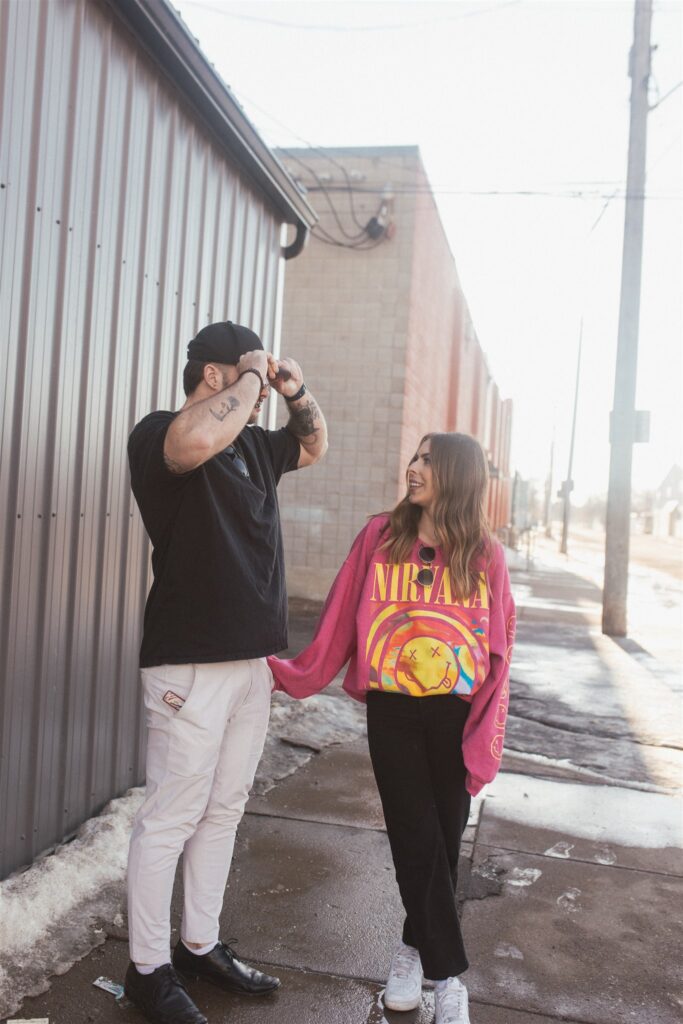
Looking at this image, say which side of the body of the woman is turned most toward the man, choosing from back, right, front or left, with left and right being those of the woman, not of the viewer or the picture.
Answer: right

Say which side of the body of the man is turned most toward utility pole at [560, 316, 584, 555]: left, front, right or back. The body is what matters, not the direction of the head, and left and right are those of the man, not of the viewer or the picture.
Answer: left

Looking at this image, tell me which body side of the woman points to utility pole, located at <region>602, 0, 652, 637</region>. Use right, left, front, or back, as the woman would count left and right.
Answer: back

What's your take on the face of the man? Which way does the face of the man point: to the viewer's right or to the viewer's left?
to the viewer's right

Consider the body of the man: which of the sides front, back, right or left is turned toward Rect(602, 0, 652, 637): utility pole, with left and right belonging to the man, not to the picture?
left

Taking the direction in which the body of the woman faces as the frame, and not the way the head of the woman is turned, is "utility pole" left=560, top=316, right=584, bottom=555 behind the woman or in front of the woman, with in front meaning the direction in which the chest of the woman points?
behind

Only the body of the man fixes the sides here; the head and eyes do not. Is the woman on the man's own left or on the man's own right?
on the man's own left

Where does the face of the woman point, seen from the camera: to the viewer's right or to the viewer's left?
to the viewer's left

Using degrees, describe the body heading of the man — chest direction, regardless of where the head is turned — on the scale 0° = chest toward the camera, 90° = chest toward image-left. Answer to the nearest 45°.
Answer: approximately 315°
